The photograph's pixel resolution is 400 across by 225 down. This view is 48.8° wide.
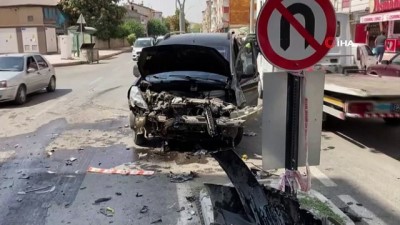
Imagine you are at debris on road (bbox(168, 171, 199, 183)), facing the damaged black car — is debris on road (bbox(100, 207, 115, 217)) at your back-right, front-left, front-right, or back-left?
back-left

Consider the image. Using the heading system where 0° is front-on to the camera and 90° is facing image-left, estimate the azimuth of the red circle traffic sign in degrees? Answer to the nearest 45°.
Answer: approximately 0°

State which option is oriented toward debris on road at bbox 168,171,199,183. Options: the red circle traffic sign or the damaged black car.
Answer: the damaged black car

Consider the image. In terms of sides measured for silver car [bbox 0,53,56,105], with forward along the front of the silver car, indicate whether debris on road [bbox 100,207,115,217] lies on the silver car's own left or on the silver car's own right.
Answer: on the silver car's own left

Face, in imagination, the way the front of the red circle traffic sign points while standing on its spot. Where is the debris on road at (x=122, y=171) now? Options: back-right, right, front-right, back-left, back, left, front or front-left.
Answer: back-right

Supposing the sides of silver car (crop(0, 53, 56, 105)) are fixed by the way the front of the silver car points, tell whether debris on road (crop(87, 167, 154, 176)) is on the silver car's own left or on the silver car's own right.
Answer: on the silver car's own left

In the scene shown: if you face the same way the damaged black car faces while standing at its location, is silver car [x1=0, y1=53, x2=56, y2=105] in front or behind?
behind

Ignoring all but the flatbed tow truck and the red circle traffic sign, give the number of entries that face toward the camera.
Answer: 1

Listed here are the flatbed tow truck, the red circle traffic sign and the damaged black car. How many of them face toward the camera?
2
